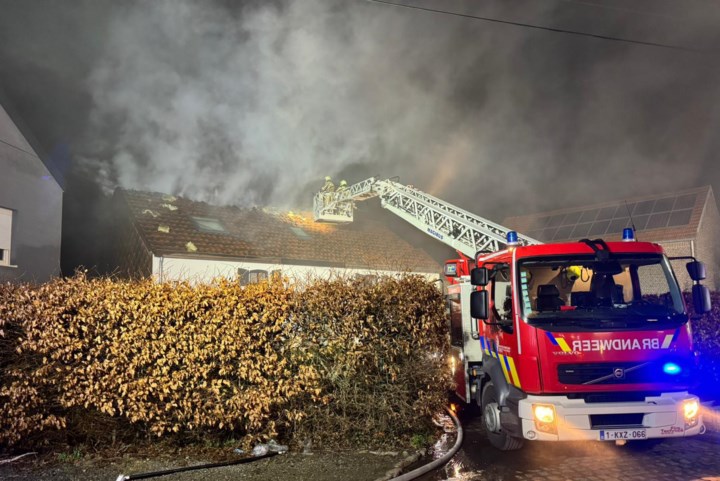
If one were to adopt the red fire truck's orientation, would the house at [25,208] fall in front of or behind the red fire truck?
behind

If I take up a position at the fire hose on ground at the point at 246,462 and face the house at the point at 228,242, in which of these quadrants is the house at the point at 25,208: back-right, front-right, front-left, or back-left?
front-left

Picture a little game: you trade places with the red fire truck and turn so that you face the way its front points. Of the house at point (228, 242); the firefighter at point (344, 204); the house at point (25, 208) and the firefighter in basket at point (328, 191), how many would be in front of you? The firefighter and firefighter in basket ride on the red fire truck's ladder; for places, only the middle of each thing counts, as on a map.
0

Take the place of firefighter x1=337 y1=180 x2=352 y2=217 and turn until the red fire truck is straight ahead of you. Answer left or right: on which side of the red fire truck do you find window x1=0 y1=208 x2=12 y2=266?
right

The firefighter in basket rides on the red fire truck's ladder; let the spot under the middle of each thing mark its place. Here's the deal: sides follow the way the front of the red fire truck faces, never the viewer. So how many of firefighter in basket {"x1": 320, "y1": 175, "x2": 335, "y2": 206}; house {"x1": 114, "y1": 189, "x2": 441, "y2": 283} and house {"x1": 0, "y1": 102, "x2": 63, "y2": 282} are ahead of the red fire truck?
0

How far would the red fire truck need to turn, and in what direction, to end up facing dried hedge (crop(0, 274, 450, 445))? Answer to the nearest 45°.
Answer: approximately 135° to its right

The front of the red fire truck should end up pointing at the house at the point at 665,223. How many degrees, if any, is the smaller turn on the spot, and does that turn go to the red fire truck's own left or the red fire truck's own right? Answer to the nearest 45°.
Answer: approximately 135° to the red fire truck's own left

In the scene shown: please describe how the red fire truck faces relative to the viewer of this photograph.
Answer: facing the viewer and to the right of the viewer

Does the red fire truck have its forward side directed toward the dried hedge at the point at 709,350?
no

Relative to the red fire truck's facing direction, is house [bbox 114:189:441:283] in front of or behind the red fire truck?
behind

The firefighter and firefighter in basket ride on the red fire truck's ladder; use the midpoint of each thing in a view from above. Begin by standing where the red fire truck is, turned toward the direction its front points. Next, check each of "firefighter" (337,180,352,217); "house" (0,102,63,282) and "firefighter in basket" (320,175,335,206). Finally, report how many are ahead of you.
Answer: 0
